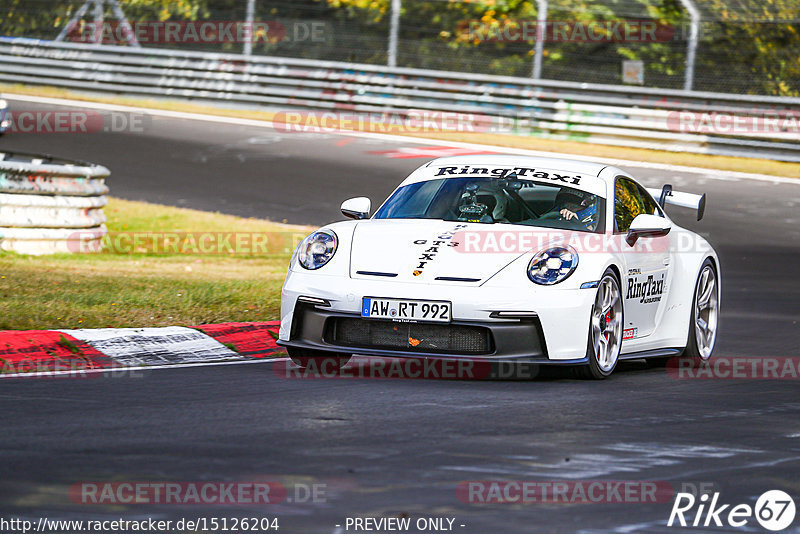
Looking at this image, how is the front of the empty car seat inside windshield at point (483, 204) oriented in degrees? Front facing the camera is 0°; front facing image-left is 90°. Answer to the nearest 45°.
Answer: approximately 45°

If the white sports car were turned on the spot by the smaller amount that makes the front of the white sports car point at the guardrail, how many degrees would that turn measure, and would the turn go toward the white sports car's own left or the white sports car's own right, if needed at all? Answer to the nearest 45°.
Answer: approximately 135° to the white sports car's own right

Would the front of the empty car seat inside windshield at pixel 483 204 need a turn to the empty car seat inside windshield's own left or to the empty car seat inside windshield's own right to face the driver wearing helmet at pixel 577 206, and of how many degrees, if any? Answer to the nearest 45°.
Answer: approximately 135° to the empty car seat inside windshield's own left
